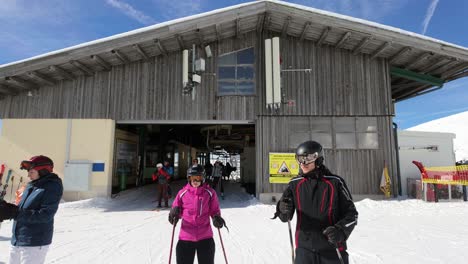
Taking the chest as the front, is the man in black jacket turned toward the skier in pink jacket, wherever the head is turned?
no

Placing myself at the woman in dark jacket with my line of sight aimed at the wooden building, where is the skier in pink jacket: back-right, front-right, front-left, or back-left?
front-right

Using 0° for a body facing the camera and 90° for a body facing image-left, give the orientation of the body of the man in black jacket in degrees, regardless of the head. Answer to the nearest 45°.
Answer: approximately 45°

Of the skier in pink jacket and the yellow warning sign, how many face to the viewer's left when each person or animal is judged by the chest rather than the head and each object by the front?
0

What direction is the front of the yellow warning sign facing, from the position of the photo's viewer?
facing the viewer

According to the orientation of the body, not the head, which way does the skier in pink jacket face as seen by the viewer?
toward the camera

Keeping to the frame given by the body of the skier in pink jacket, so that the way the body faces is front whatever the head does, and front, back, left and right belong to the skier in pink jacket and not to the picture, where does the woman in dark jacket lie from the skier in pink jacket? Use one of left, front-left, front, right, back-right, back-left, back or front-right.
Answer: right

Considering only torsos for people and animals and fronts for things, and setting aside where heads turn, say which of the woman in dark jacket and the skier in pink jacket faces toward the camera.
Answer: the skier in pink jacket

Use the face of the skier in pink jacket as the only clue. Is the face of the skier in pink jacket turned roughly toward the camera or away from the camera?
toward the camera

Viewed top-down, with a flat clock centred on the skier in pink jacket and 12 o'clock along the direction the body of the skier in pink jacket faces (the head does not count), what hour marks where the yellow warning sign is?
The yellow warning sign is roughly at 7 o'clock from the skier in pink jacket.

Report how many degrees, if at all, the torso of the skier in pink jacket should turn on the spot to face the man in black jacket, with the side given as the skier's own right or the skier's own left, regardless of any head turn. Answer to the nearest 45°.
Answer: approximately 45° to the skier's own left

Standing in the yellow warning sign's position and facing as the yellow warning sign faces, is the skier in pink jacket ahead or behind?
ahead

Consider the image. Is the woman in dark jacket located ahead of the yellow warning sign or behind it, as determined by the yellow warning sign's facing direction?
ahead
